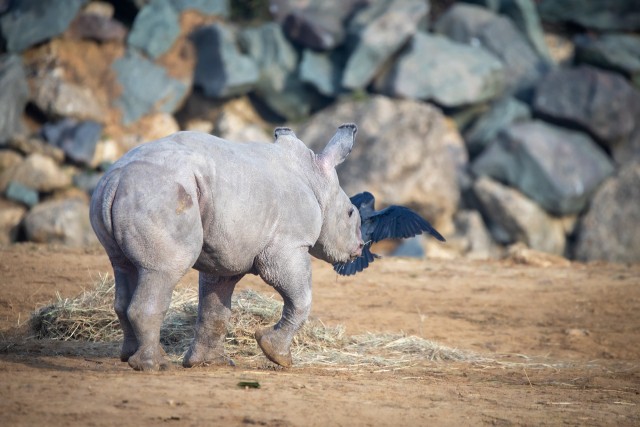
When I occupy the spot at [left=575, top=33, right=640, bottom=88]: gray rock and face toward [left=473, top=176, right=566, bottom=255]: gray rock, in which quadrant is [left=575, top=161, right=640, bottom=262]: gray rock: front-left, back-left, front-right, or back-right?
front-left

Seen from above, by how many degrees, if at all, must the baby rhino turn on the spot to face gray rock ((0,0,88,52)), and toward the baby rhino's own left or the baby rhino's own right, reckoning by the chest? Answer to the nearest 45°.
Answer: approximately 45° to the baby rhino's own left

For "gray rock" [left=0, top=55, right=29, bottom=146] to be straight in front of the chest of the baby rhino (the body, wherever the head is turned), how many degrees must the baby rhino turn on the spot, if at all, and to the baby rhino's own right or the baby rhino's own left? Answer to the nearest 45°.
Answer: approximately 45° to the baby rhino's own left

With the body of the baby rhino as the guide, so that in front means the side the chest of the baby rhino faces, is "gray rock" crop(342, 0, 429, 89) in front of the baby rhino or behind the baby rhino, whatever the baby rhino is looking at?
in front

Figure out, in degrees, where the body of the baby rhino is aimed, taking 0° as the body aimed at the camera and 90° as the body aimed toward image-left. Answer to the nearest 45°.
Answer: approximately 225°

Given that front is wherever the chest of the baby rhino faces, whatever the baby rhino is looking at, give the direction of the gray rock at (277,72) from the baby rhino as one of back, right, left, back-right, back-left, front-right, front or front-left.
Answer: front-left

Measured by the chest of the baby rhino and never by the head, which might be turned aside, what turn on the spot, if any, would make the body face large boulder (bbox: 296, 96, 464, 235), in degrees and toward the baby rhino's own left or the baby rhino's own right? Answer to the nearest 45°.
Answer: approximately 45° to the baby rhino's own left

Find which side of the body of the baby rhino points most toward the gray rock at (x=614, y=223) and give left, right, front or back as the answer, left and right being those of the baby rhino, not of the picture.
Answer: front
